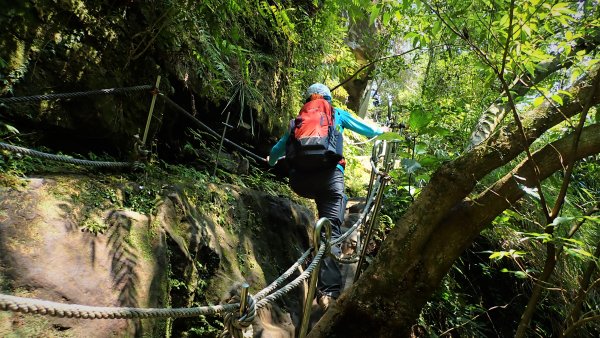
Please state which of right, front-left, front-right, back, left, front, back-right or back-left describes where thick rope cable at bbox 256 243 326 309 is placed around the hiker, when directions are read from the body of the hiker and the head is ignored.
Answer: back

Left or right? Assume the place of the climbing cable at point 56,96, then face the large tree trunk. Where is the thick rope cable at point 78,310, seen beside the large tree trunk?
right

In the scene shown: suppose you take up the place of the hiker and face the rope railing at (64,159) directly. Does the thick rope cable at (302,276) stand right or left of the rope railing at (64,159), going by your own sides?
left

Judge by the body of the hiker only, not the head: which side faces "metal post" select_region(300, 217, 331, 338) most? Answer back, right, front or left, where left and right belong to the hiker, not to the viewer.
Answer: back

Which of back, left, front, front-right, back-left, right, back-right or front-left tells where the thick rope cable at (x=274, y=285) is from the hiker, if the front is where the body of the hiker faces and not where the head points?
back

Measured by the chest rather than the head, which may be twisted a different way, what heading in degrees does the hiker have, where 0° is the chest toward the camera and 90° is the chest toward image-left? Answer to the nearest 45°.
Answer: approximately 180°

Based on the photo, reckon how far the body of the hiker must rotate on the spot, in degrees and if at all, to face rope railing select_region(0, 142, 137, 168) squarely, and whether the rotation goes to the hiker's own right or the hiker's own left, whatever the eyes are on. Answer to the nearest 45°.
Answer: approximately 135° to the hiker's own left

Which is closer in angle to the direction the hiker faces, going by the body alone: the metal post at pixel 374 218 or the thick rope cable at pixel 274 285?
the metal post

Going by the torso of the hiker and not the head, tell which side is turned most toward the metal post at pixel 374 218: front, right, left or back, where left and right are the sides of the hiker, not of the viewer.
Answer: right

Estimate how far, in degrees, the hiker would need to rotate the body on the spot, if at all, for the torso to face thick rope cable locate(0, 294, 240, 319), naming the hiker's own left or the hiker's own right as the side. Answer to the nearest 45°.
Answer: approximately 180°
